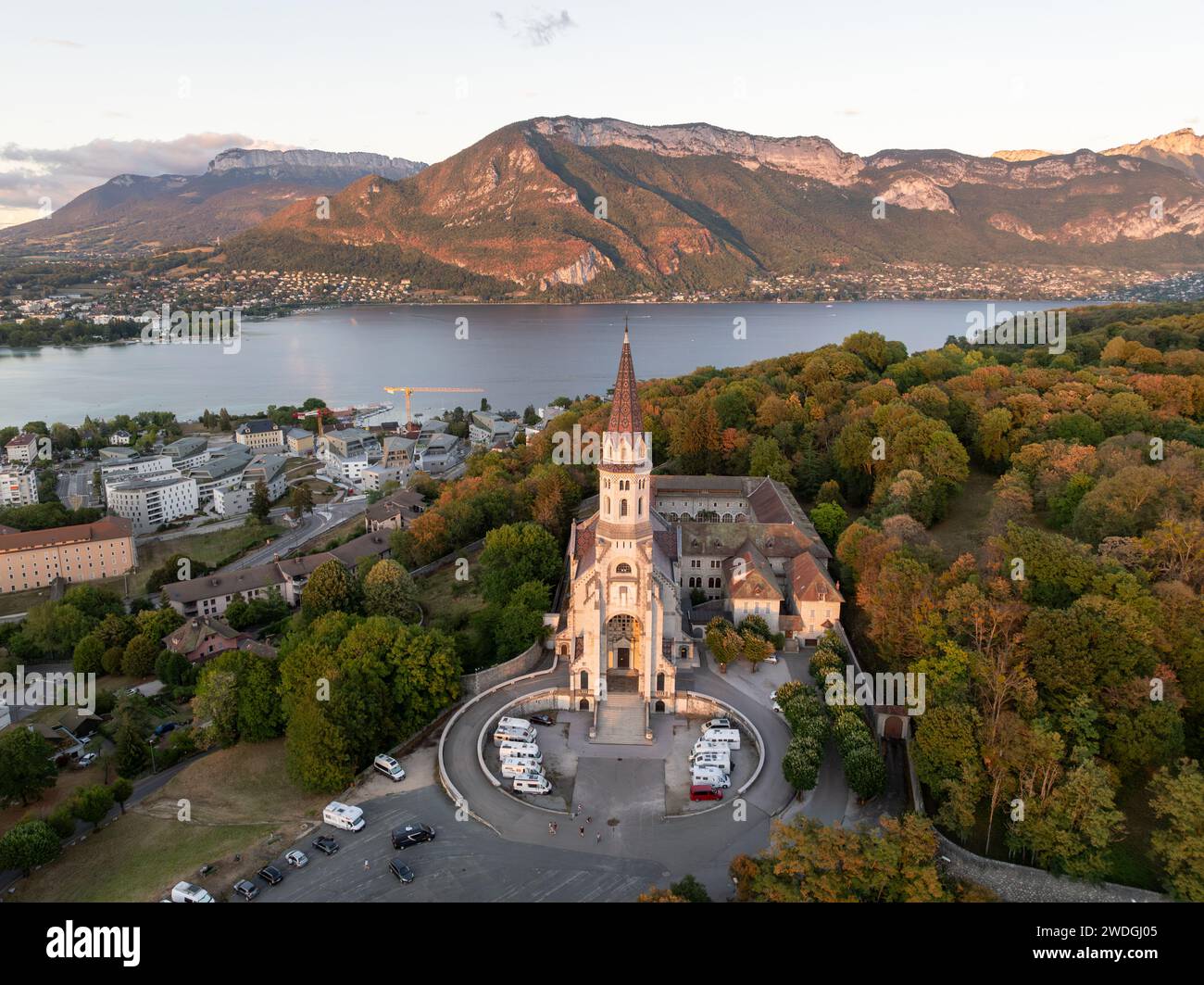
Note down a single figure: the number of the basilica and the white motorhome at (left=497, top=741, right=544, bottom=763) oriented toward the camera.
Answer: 1

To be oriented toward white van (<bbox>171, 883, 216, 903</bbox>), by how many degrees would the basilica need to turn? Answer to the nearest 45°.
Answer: approximately 45° to its right

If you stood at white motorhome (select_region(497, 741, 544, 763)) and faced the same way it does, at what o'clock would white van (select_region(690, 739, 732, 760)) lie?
The white van is roughly at 12 o'clock from the white motorhome.

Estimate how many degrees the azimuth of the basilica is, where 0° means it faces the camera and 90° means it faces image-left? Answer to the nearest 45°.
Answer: approximately 0°

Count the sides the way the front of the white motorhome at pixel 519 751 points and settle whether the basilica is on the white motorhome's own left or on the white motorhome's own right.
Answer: on the white motorhome's own left

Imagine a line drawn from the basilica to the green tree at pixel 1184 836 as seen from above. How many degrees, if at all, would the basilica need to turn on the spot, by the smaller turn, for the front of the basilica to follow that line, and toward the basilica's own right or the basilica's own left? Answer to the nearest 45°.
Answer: approximately 45° to the basilica's own left

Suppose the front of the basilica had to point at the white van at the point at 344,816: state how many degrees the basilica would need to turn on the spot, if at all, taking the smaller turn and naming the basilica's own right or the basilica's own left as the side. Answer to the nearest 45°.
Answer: approximately 45° to the basilica's own right

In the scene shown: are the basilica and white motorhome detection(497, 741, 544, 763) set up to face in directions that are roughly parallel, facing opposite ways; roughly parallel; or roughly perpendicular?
roughly perpendicular

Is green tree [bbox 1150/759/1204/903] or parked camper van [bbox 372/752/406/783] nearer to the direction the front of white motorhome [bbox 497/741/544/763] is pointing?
the green tree

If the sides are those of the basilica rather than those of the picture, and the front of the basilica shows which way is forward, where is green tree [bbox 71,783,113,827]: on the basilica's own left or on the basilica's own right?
on the basilica's own right

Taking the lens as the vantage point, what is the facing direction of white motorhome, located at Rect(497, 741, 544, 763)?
facing to the right of the viewer
